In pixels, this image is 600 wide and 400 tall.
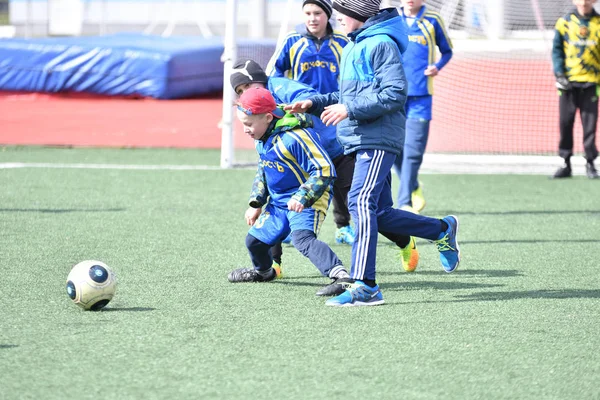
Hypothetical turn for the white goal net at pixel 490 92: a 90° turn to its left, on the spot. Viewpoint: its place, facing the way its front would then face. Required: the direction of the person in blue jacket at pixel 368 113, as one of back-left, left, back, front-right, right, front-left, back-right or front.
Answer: right

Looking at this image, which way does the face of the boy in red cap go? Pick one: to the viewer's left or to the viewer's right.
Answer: to the viewer's left

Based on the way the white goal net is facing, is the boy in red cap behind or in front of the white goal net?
in front

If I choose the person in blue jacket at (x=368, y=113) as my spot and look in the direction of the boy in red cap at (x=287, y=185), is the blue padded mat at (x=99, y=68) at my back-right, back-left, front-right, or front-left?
front-right

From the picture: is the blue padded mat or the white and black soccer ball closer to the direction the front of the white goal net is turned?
the white and black soccer ball

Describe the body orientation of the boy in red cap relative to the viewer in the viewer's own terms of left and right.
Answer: facing the viewer and to the left of the viewer

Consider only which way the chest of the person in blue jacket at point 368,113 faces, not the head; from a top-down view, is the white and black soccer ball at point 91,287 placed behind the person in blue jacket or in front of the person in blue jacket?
in front

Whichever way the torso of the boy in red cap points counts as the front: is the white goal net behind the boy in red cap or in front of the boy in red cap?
behind

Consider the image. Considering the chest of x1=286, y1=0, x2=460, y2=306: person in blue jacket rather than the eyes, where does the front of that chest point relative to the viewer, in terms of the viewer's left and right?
facing to the left of the viewer

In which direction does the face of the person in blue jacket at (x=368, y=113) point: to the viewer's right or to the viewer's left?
to the viewer's left

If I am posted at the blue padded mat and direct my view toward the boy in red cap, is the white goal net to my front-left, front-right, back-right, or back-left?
front-left

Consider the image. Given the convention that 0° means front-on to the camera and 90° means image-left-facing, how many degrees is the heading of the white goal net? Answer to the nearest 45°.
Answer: approximately 0°

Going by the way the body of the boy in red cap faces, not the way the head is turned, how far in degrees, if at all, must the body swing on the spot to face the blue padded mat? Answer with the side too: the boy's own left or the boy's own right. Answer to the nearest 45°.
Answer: approximately 135° to the boy's own right

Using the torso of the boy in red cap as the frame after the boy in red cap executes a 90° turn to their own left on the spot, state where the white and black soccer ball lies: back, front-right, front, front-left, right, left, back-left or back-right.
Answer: right
